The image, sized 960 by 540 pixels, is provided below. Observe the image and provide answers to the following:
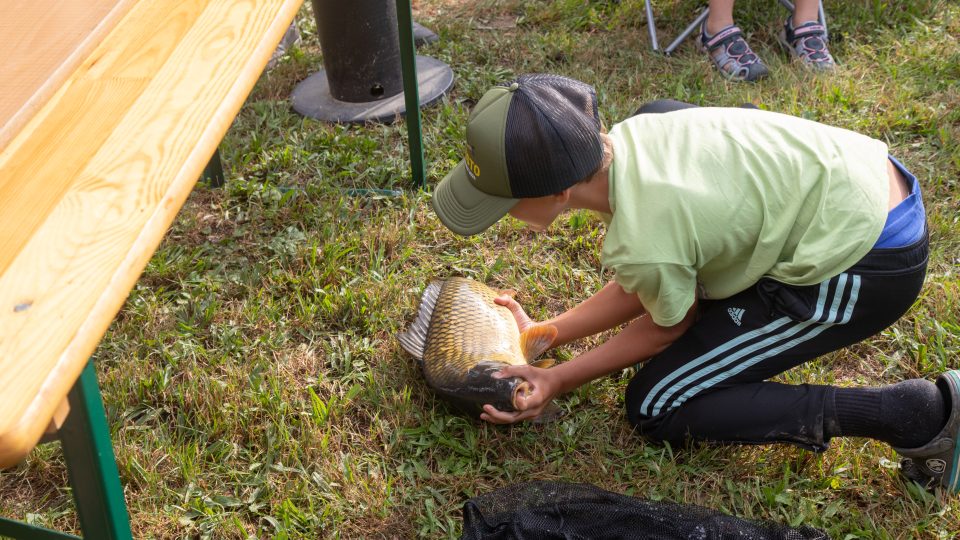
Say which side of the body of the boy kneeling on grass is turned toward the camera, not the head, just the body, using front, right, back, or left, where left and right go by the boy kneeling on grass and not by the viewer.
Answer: left

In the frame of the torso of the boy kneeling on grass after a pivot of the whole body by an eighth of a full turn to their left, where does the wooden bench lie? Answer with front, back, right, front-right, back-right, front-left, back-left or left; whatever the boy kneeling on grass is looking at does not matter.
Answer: front

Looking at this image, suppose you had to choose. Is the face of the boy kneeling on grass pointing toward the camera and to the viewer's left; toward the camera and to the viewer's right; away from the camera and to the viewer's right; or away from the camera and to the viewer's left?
toward the camera and to the viewer's left

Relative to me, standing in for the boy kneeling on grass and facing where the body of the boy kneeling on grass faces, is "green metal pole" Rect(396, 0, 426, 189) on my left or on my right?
on my right
